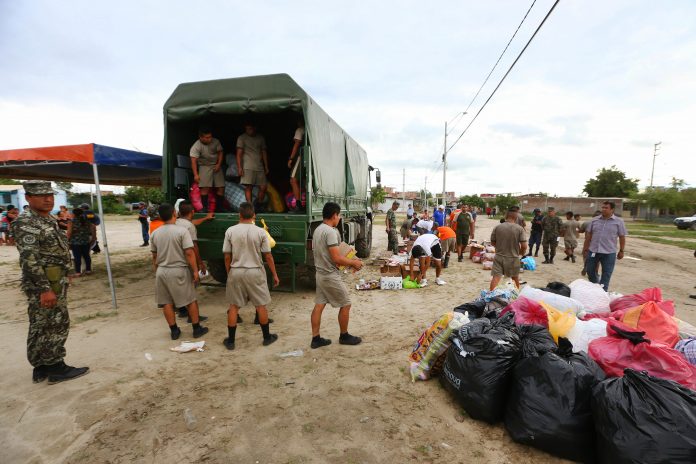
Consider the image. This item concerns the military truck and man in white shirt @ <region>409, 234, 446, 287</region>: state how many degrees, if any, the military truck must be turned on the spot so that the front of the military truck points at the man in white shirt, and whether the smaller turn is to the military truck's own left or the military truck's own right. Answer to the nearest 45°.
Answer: approximately 45° to the military truck's own right

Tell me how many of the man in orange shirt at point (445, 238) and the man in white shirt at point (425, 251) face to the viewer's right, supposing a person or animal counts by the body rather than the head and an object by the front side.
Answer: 0

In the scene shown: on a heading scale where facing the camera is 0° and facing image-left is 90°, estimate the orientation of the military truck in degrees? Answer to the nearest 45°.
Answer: approximately 225°

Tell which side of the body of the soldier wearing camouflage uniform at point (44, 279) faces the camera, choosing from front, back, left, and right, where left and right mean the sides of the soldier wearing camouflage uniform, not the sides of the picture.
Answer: right

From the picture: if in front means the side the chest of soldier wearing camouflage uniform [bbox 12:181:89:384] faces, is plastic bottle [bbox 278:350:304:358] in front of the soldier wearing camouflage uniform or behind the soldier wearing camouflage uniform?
in front

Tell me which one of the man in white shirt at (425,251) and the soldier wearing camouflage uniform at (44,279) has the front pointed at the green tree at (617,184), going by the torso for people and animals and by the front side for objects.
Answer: the soldier wearing camouflage uniform

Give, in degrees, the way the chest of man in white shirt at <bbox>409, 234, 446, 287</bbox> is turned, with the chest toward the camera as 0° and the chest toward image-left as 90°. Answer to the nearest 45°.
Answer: approximately 45°
